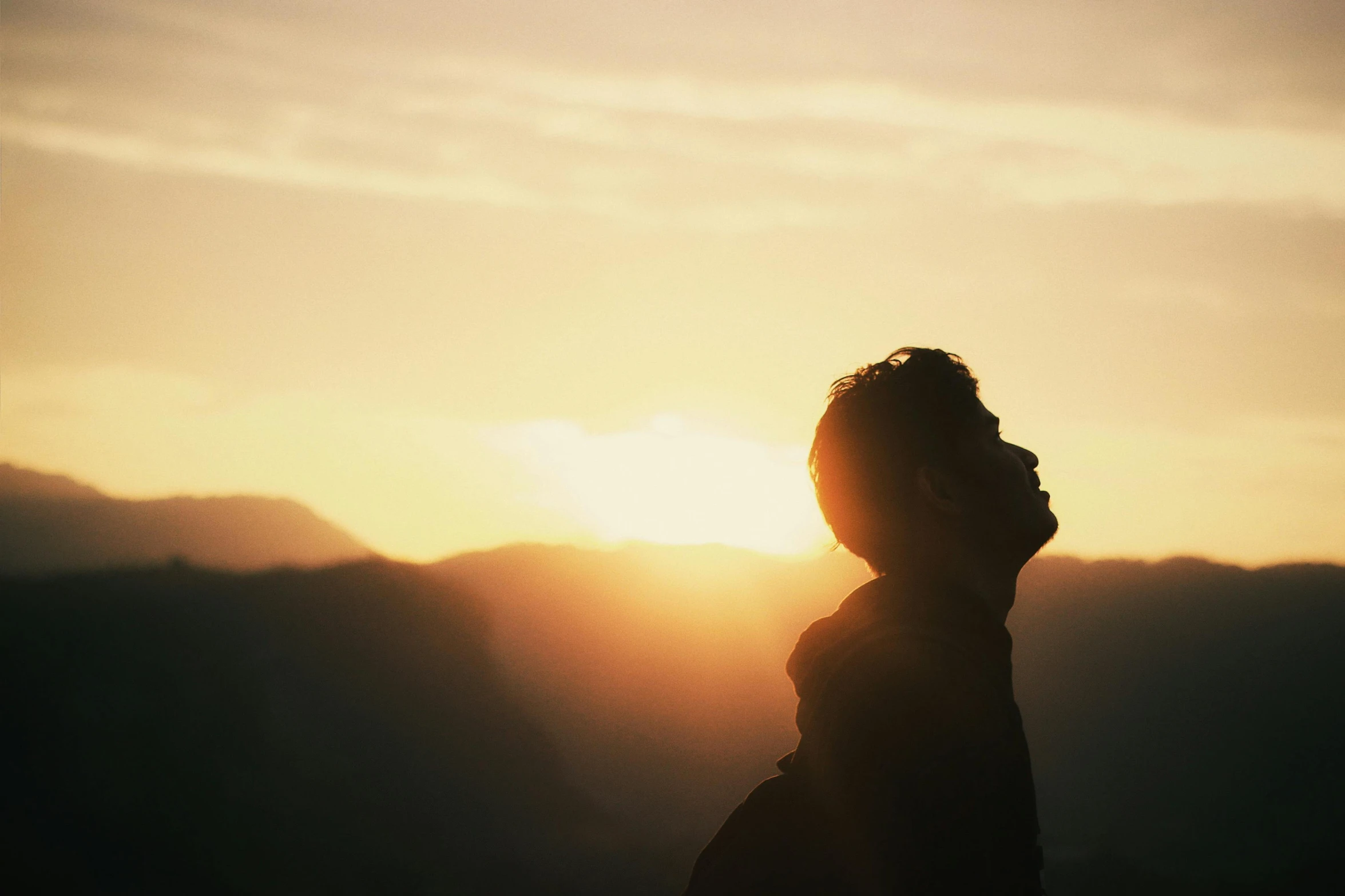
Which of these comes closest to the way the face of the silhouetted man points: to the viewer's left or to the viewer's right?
to the viewer's right

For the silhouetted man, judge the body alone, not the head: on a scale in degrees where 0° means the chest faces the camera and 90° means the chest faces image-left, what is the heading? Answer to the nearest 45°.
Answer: approximately 270°
